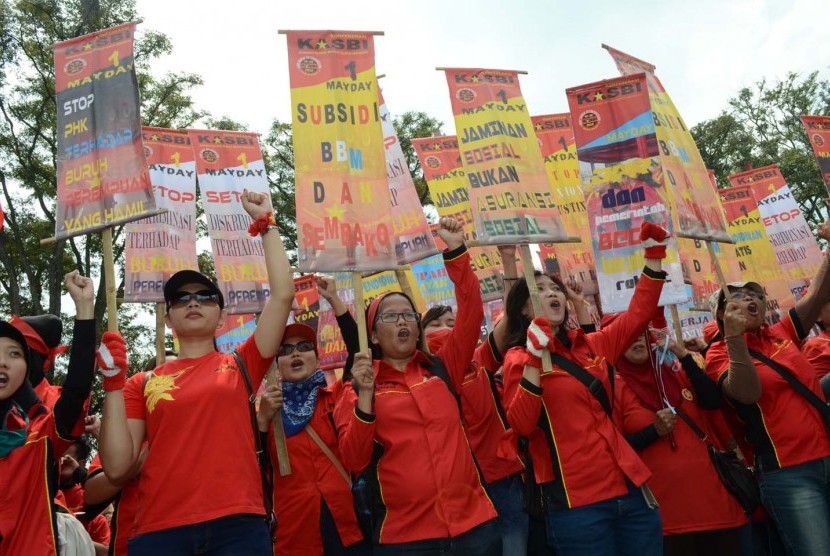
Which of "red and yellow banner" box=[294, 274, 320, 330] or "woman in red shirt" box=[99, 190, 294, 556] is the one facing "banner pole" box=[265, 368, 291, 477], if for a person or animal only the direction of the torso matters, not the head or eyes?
the red and yellow banner

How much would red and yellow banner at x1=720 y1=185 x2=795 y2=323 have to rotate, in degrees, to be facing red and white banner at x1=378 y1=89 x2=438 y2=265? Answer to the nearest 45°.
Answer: approximately 45° to its right

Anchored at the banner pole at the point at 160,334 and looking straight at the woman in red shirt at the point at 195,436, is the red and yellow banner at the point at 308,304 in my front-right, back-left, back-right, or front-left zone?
back-left

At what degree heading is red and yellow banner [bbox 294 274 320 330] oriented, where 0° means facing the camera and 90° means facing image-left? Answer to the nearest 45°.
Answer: approximately 0°

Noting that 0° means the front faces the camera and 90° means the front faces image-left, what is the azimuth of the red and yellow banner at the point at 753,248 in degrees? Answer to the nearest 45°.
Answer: approximately 0°

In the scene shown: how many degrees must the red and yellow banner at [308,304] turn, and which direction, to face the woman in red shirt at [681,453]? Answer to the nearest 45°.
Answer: approximately 45° to its left
